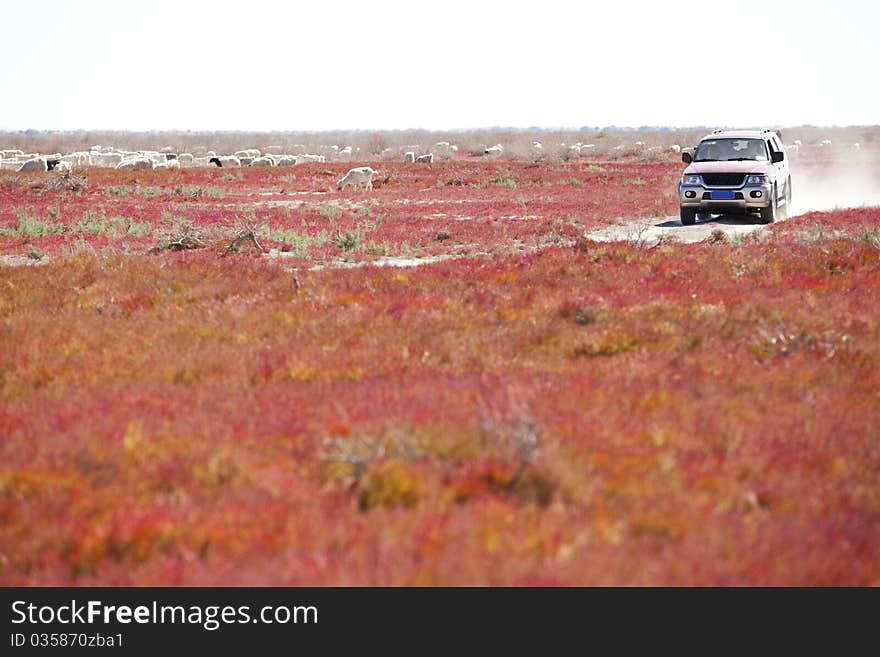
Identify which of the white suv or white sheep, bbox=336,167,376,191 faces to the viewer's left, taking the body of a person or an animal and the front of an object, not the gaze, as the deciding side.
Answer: the white sheep

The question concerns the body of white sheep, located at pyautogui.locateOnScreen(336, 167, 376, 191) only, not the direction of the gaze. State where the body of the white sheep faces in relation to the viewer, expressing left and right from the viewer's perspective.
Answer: facing to the left of the viewer

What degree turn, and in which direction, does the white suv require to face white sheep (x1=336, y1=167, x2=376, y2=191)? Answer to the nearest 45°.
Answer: approximately 135° to its right

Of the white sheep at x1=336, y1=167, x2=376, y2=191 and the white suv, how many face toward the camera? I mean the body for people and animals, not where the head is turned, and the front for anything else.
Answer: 1

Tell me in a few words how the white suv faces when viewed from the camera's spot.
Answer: facing the viewer

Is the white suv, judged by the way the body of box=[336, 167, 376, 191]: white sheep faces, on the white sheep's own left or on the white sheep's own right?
on the white sheep's own left
